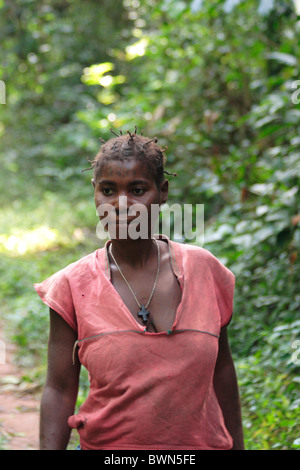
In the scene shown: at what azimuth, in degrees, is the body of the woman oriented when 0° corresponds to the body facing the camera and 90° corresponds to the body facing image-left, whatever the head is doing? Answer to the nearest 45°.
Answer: approximately 0°
